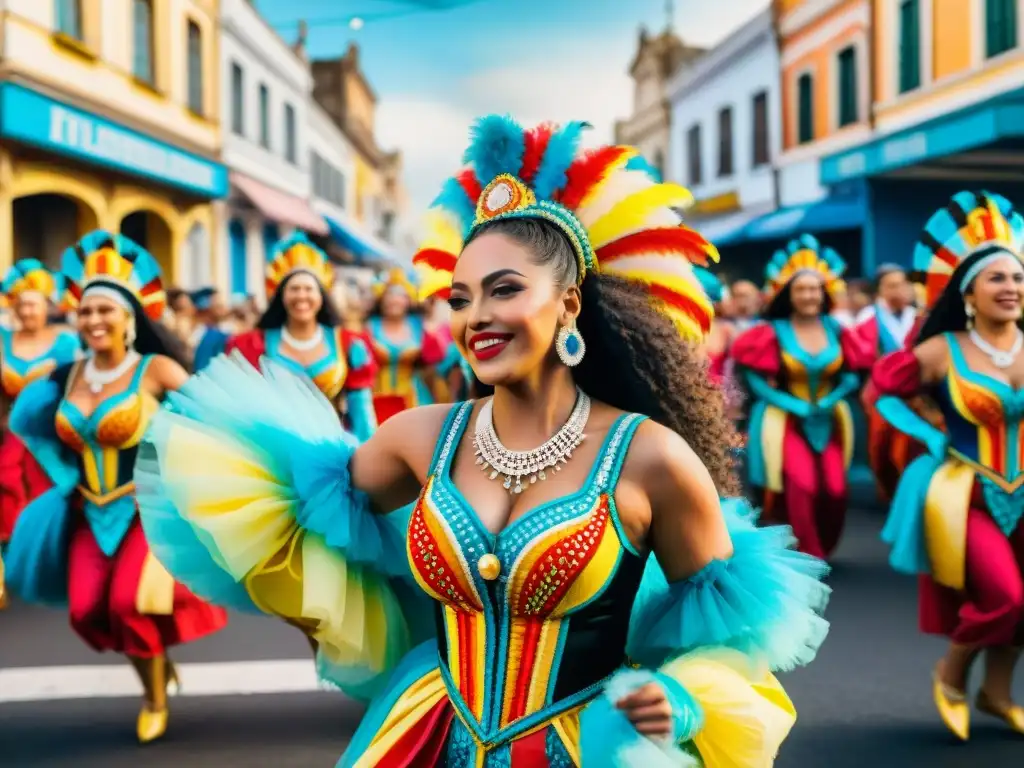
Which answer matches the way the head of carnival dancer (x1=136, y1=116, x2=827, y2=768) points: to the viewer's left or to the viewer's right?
to the viewer's left

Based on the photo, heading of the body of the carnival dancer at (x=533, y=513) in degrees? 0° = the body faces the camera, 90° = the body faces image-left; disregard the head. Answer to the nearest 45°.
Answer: approximately 45°

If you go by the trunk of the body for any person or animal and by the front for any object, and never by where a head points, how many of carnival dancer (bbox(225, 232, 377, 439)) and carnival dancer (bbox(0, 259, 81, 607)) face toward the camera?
2

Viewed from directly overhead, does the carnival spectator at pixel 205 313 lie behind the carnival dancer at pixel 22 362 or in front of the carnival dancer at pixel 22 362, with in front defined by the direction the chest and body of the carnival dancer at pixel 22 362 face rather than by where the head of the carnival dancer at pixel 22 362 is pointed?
behind

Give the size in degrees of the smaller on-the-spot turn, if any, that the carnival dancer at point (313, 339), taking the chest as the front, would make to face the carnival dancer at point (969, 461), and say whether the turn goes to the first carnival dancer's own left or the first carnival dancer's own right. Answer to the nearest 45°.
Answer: approximately 45° to the first carnival dancer's own left

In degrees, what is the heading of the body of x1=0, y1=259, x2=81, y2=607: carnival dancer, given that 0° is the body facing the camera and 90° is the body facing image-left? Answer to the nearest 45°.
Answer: approximately 0°

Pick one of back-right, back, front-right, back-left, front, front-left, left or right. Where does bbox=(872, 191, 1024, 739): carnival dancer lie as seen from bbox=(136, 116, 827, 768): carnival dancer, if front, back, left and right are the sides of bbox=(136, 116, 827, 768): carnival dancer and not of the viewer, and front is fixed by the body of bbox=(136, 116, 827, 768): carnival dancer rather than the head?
back

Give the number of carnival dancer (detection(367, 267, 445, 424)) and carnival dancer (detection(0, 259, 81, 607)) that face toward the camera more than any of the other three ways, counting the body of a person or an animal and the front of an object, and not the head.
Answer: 2

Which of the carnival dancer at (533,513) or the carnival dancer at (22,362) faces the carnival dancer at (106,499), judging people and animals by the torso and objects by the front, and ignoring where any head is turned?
the carnival dancer at (22,362)
